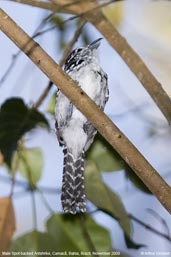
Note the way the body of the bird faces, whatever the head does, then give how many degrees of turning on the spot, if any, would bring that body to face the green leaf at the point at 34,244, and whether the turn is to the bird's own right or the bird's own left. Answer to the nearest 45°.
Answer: approximately 135° to the bird's own right
